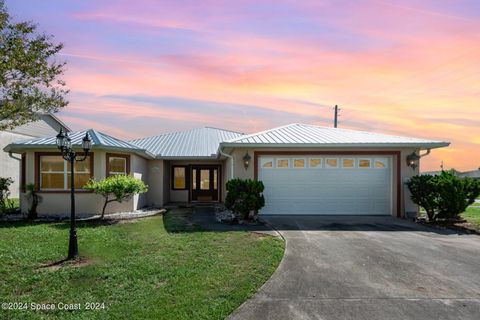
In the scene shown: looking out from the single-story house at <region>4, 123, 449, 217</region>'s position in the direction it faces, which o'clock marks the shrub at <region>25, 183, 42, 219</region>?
The shrub is roughly at 3 o'clock from the single-story house.

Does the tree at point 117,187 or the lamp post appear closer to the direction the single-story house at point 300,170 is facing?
the lamp post

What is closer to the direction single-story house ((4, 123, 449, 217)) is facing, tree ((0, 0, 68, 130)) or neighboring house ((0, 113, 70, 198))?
the tree

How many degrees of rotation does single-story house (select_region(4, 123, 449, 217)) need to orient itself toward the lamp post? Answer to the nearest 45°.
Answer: approximately 45° to its right

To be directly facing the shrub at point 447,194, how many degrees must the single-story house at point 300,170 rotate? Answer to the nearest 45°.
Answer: approximately 90° to its left

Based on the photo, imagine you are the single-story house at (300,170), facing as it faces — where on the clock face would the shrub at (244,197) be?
The shrub is roughly at 2 o'clock from the single-story house.

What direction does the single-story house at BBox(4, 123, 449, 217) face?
toward the camera

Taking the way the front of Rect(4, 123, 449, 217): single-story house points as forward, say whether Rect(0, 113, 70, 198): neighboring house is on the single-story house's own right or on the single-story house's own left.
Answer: on the single-story house's own right

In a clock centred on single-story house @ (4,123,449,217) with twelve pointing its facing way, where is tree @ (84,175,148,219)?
The tree is roughly at 1 o'clock from the single-story house.

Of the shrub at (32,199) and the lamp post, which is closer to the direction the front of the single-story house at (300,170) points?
the lamp post

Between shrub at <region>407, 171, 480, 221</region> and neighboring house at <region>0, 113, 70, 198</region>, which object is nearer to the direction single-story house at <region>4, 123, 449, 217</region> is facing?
the shrub

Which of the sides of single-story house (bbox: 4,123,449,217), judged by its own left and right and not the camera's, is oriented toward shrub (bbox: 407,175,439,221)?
left
